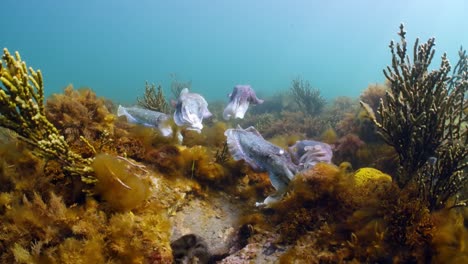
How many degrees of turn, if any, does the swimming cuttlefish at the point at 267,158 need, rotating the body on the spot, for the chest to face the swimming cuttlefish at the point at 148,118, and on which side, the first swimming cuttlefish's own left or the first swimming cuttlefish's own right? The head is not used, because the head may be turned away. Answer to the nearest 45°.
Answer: approximately 135° to the first swimming cuttlefish's own right

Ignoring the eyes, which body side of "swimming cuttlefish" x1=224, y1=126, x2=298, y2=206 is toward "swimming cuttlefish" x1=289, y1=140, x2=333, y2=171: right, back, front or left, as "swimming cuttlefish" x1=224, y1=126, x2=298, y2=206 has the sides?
front

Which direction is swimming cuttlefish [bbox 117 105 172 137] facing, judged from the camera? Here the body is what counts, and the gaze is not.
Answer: to the viewer's right

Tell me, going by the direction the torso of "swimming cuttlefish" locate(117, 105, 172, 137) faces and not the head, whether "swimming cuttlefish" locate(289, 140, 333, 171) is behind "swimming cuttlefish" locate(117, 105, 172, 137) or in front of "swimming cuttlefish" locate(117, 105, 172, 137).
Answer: in front

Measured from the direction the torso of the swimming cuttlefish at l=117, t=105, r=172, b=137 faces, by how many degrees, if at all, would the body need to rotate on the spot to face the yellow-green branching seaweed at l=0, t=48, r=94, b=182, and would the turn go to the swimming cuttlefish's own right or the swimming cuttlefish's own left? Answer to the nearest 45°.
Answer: approximately 135° to the swimming cuttlefish's own right

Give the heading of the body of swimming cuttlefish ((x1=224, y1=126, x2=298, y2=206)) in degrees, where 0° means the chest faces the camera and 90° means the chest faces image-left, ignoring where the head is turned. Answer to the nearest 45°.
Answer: approximately 315°

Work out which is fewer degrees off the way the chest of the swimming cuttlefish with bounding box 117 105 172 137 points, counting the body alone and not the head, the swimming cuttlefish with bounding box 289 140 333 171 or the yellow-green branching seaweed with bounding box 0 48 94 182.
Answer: the swimming cuttlefish

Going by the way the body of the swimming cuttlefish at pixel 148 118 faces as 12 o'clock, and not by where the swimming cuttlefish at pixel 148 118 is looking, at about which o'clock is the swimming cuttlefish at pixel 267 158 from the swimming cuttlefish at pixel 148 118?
the swimming cuttlefish at pixel 267 158 is roughly at 1 o'clock from the swimming cuttlefish at pixel 148 118.
